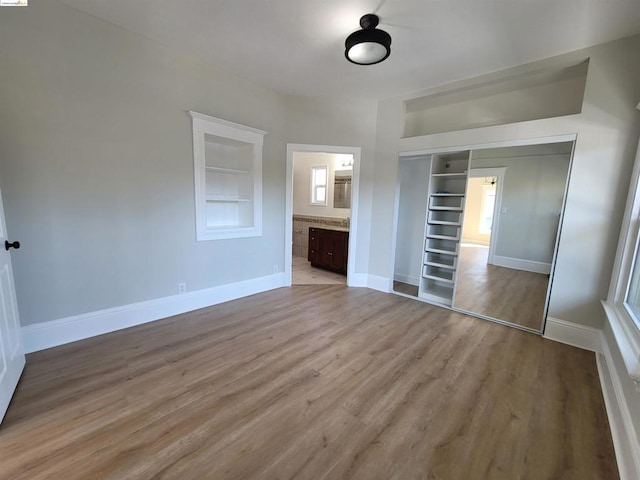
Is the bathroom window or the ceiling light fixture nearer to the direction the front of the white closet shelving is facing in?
the ceiling light fixture

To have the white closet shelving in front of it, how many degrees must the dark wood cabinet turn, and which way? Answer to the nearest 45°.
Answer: approximately 90° to its left

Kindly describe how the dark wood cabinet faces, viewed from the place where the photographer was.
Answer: facing the viewer and to the left of the viewer

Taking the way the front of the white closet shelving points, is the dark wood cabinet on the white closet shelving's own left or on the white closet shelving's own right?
on the white closet shelving's own right

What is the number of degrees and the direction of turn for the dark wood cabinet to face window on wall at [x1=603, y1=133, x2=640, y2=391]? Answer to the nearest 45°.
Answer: approximately 90° to its left

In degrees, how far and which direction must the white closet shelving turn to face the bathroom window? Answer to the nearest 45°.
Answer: approximately 90° to its right

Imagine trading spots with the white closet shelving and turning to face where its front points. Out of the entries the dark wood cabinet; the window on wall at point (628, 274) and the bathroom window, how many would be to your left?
1

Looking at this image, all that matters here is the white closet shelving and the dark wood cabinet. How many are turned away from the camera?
0

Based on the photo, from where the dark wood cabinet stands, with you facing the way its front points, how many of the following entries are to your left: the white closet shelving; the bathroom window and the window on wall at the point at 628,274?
2

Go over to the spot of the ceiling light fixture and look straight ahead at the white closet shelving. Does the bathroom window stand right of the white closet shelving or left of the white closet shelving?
left

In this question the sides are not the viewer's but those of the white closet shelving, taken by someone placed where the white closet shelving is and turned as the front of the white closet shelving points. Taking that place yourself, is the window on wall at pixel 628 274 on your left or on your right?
on your left

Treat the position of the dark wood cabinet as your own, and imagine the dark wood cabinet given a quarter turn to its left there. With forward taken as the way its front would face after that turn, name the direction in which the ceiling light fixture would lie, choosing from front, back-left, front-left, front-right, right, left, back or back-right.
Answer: front-right
